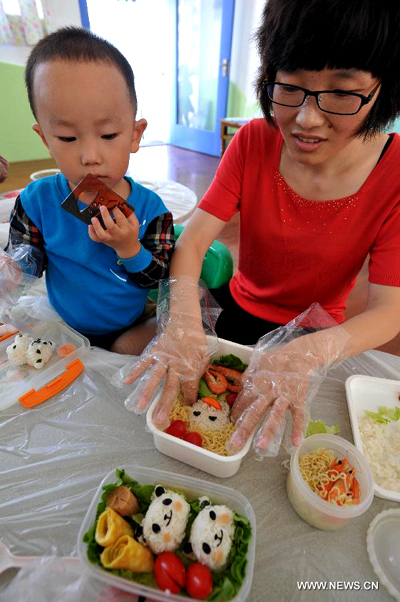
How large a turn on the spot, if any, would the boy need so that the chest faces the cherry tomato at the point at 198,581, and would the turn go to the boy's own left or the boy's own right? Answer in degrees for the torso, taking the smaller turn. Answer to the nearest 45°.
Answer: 0° — they already face it

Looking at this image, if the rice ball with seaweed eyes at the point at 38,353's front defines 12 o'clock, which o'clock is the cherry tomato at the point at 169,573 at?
The cherry tomato is roughly at 12 o'clock from the rice ball with seaweed eyes.

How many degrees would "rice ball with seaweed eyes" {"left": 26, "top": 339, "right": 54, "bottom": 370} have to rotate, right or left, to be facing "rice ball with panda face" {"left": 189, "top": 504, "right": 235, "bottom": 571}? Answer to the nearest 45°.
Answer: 0° — it already faces it

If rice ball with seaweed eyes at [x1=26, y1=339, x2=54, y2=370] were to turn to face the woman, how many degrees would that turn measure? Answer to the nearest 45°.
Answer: approximately 90° to its left

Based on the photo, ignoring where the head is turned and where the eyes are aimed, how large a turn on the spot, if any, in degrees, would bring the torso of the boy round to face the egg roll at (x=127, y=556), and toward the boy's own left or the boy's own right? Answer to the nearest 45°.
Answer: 0° — they already face it

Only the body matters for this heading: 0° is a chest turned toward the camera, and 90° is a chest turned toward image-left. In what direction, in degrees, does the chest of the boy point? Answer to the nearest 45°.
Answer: approximately 0°
